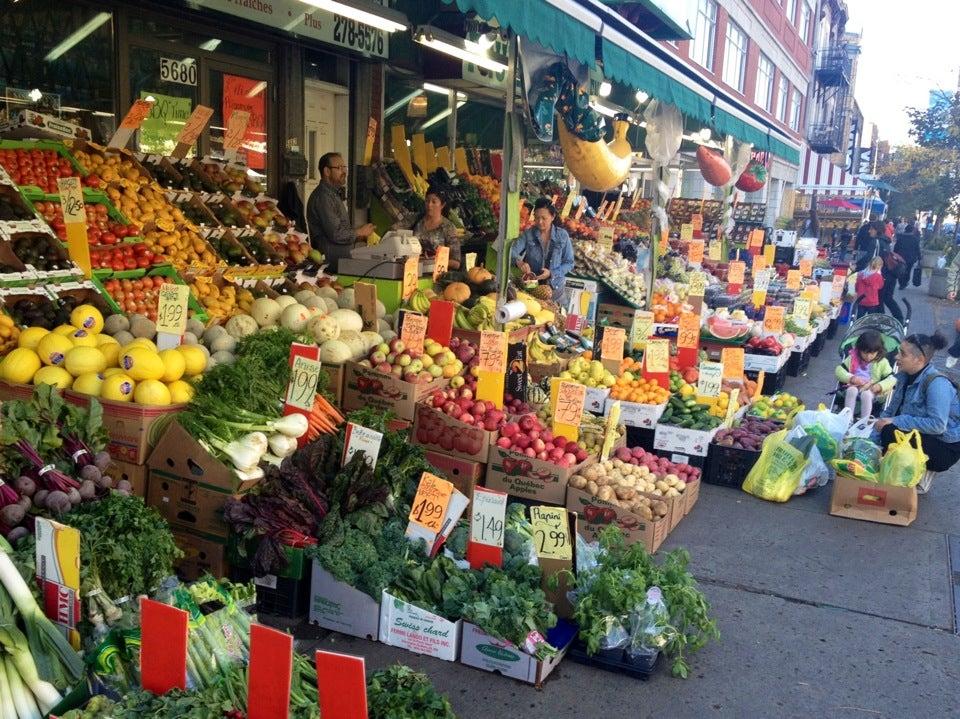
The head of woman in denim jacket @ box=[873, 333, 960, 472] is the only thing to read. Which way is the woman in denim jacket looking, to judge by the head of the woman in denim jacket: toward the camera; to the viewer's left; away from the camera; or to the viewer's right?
to the viewer's left

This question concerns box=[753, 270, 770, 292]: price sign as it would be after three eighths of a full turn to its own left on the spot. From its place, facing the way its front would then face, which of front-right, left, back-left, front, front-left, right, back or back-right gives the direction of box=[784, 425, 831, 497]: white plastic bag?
back-right

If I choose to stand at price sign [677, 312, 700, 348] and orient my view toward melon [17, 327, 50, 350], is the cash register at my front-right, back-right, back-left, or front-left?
front-right

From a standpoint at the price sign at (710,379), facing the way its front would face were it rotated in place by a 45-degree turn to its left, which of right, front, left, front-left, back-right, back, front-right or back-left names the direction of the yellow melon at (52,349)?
right

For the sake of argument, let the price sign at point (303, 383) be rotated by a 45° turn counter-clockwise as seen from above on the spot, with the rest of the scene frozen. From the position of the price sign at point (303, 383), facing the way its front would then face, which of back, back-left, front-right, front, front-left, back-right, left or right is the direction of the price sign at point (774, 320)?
left

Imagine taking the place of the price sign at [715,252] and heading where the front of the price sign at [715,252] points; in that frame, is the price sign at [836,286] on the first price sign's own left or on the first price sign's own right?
on the first price sign's own left

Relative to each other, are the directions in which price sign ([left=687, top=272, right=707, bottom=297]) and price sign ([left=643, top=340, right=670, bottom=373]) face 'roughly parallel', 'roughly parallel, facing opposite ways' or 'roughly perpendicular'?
roughly parallel

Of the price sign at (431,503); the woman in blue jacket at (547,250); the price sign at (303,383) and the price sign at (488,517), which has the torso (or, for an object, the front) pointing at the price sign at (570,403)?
the woman in blue jacket

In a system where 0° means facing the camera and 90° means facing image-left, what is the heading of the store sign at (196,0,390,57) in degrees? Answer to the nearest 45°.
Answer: approximately 315°

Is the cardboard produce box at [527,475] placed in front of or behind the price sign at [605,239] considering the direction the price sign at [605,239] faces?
in front

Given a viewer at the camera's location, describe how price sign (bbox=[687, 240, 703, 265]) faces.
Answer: facing the viewer

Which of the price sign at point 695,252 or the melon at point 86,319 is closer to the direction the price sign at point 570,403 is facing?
the melon

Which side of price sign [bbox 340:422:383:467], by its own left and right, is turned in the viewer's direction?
front

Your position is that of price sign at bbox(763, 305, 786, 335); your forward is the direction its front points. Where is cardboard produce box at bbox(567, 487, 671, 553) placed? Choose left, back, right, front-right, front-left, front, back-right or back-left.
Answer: front

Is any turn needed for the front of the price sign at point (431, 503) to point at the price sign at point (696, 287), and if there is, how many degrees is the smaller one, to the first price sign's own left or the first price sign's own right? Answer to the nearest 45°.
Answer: approximately 135° to the first price sign's own left

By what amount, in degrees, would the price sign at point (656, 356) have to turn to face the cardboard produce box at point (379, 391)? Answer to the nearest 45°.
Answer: approximately 45° to its right

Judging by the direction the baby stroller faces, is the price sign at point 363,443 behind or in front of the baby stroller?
in front

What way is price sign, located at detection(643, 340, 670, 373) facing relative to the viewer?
toward the camera
